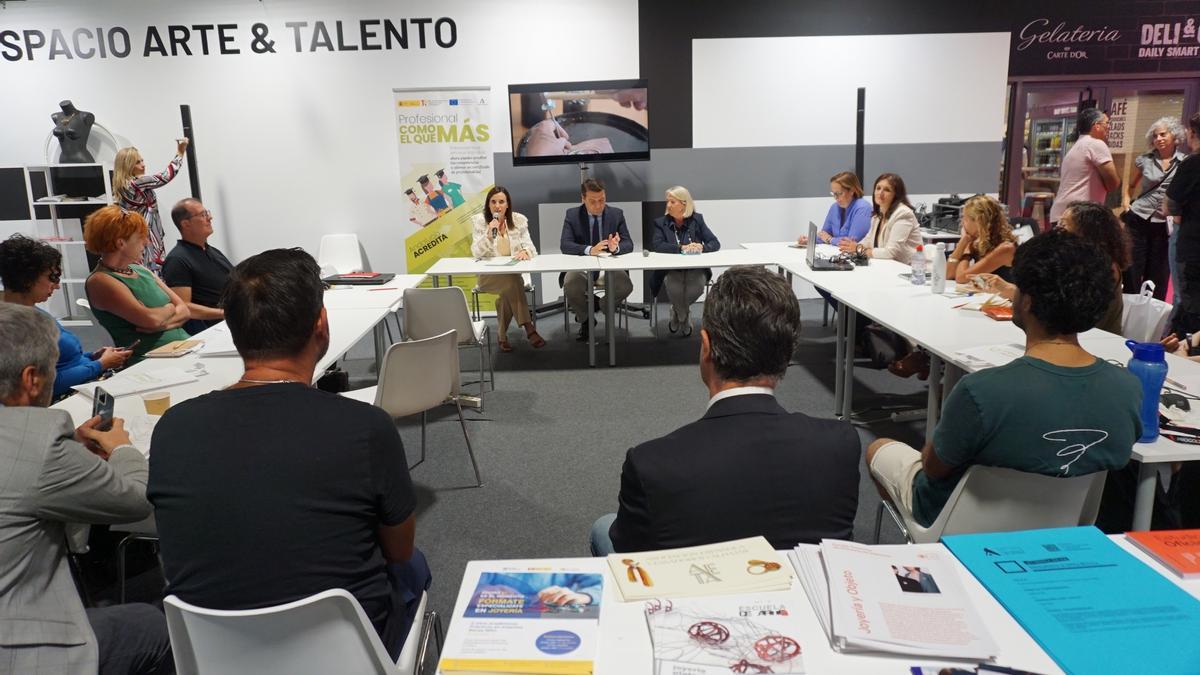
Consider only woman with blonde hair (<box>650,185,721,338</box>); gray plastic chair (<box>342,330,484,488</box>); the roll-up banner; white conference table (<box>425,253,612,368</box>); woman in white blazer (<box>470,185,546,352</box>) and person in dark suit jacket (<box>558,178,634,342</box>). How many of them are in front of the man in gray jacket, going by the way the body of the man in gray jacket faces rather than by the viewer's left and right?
6

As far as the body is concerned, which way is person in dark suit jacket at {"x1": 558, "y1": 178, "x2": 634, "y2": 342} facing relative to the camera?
toward the camera

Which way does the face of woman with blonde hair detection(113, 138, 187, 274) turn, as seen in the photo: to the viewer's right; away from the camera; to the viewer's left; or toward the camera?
to the viewer's right

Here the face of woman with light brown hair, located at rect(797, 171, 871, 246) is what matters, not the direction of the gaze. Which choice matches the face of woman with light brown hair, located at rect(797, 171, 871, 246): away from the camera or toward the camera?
toward the camera

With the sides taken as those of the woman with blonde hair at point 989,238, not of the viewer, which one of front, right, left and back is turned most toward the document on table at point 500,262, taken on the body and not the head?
front

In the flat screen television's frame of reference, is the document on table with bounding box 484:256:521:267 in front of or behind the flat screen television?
in front

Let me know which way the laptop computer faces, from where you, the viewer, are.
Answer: facing to the right of the viewer

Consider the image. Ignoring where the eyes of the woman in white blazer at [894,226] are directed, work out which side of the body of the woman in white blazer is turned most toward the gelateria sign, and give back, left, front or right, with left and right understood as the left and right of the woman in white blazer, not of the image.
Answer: back

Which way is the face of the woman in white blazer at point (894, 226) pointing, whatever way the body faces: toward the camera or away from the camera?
toward the camera

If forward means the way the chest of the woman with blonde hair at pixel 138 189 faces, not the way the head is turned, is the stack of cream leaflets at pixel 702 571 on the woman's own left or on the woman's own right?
on the woman's own right

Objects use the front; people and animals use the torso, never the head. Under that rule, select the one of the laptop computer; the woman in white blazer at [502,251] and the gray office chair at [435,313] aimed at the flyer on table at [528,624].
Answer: the woman in white blazer

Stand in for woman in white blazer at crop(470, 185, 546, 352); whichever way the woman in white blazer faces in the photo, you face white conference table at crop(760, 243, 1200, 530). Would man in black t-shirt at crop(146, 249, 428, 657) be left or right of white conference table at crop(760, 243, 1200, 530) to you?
right

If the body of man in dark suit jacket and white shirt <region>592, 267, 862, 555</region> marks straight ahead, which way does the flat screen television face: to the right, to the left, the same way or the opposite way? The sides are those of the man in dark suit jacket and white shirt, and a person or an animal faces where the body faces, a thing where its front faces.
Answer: the opposite way

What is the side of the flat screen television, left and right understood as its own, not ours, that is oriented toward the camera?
front

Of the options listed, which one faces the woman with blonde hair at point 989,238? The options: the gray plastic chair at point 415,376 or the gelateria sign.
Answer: the gelateria sign

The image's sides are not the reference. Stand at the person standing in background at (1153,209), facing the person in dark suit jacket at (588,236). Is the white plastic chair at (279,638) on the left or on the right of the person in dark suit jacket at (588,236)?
left

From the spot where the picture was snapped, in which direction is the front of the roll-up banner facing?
facing the viewer

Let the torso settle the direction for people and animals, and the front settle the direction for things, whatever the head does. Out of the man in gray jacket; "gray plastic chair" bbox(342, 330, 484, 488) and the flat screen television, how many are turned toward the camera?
1

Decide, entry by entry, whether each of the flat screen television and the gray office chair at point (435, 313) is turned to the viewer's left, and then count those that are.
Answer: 0

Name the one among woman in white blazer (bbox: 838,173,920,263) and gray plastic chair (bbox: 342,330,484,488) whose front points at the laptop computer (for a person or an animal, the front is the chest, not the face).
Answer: the woman in white blazer
